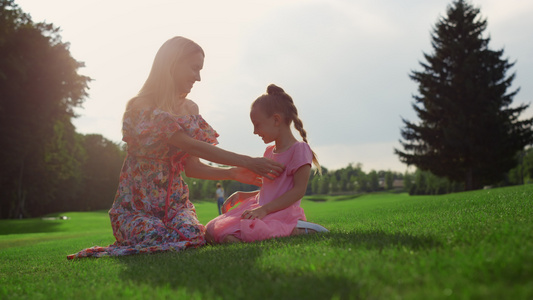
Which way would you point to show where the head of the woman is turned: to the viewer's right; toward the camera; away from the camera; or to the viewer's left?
to the viewer's right

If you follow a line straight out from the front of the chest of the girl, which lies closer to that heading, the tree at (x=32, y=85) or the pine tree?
the tree

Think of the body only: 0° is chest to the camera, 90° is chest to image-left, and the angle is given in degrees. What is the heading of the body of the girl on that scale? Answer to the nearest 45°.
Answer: approximately 90°

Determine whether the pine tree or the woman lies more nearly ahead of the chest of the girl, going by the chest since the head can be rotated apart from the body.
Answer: the woman

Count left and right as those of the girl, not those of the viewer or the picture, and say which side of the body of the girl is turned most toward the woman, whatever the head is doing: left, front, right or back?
front

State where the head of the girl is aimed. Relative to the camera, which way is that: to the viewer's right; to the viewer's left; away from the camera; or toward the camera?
to the viewer's left

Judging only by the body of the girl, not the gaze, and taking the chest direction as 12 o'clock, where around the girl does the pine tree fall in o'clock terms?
The pine tree is roughly at 4 o'clock from the girl.

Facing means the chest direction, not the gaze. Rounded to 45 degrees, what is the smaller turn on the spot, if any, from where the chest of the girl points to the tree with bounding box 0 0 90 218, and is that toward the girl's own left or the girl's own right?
approximately 45° to the girl's own right

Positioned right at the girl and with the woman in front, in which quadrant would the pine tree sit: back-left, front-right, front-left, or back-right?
back-right
